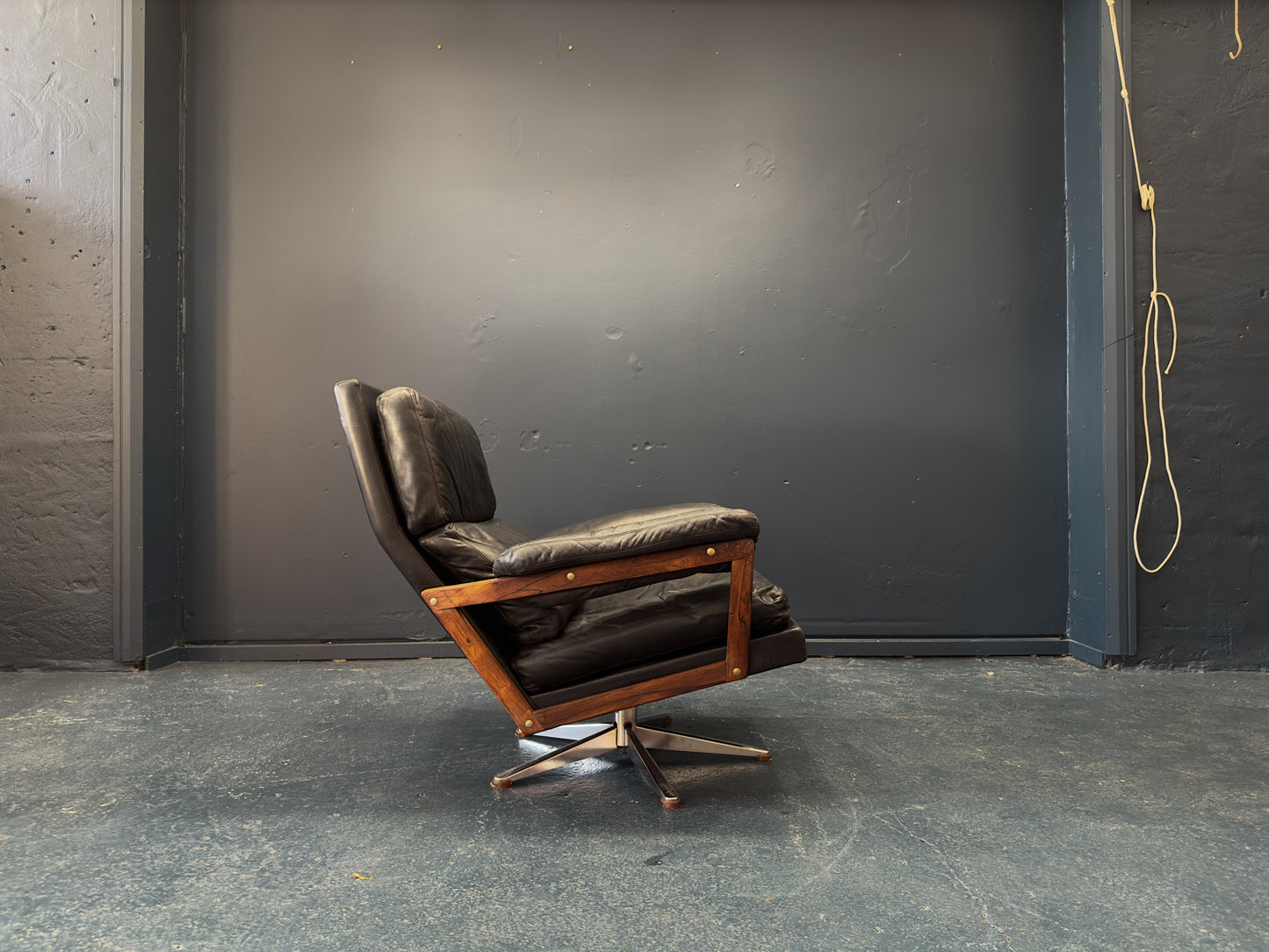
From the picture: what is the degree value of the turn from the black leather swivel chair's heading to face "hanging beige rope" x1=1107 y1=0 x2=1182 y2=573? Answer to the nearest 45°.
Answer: approximately 45° to its left

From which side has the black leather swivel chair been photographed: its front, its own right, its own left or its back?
right
